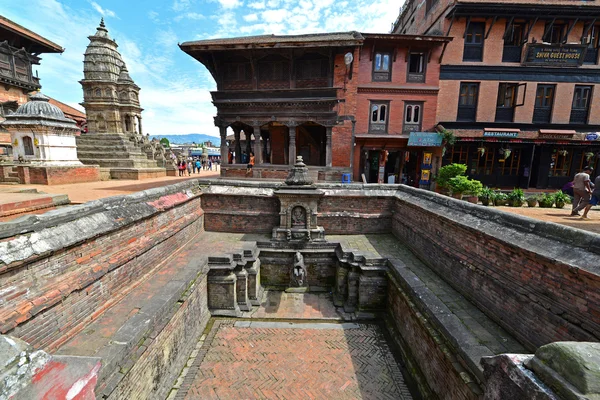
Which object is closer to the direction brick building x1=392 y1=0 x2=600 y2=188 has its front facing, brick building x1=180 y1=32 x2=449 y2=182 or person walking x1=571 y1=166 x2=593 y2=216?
the person walking

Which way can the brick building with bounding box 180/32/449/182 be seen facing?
toward the camera

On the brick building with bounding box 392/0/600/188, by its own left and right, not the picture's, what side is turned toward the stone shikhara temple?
right

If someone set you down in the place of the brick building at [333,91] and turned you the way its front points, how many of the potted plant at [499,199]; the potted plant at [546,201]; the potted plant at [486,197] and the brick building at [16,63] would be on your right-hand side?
1

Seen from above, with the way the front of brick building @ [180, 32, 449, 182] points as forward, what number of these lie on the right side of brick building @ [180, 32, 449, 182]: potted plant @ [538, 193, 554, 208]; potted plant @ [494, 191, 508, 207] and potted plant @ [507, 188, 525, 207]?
0

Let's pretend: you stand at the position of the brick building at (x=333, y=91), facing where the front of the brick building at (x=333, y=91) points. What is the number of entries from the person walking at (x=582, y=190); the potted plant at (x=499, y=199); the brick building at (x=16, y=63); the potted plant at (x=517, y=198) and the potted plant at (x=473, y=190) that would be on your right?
1

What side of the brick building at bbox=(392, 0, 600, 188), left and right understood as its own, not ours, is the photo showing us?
front

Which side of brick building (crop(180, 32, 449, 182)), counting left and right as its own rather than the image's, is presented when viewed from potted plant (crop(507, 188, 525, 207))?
left

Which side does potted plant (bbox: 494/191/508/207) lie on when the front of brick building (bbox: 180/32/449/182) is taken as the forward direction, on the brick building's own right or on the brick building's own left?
on the brick building's own left

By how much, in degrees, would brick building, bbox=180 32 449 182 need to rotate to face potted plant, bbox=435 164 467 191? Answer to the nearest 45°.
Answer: approximately 45° to its left

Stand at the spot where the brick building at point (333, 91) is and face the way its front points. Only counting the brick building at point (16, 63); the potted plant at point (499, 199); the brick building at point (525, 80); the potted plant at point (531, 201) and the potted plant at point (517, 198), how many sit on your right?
1

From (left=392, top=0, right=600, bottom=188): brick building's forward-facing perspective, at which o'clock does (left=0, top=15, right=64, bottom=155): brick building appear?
(left=0, top=15, right=64, bottom=155): brick building is roughly at 2 o'clock from (left=392, top=0, right=600, bottom=188): brick building.

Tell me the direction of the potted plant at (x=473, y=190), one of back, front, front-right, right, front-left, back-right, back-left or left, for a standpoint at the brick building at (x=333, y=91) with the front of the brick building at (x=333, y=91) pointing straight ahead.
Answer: front-left

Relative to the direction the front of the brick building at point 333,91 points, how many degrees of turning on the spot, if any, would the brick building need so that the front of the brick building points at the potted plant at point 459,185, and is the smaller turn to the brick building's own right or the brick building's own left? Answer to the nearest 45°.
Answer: approximately 45° to the brick building's own left

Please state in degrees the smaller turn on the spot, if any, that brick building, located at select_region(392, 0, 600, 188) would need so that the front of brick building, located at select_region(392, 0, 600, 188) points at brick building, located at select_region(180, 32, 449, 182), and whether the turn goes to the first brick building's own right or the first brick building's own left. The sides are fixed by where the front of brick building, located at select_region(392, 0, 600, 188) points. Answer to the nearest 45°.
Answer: approximately 45° to the first brick building's own right

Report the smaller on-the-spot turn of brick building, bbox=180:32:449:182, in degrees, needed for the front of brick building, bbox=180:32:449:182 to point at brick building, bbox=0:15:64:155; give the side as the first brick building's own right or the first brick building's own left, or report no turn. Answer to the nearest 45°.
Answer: approximately 90° to the first brick building's own right

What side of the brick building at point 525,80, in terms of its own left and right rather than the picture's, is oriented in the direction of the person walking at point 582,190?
front

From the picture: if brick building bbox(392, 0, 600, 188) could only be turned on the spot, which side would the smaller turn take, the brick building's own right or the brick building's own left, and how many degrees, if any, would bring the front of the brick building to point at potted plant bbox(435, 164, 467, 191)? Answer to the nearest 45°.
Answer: approximately 45° to the brick building's own right

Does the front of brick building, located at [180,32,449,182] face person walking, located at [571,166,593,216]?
no
